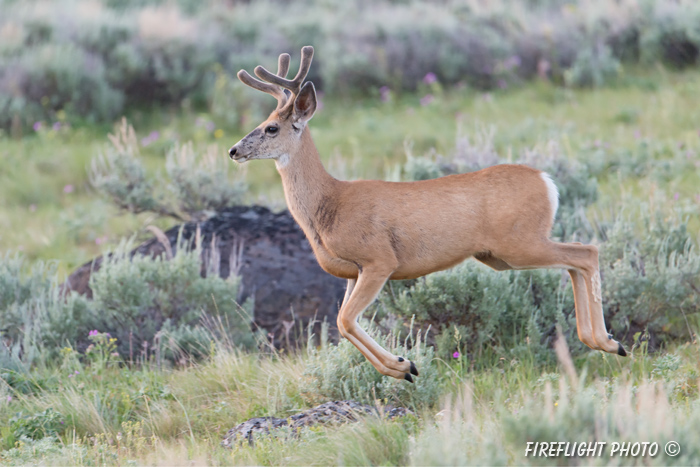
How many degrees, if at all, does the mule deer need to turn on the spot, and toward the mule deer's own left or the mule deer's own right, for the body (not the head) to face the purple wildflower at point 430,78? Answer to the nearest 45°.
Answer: approximately 90° to the mule deer's own right

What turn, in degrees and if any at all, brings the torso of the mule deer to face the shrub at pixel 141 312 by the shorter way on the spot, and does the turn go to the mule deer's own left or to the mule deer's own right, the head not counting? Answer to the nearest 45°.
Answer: approximately 45° to the mule deer's own right

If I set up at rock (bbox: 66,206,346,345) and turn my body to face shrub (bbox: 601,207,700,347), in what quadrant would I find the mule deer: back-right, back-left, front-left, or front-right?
front-right

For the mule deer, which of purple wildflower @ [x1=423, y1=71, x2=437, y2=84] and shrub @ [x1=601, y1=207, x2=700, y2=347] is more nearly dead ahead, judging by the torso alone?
the purple wildflower

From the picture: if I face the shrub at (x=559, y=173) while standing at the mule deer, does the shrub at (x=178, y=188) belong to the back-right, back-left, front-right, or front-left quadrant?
front-left

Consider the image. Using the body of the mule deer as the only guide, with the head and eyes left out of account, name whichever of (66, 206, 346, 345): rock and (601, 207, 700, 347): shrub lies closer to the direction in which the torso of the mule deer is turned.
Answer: the rock

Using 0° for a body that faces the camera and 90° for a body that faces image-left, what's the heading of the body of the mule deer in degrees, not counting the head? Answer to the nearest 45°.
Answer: approximately 90°

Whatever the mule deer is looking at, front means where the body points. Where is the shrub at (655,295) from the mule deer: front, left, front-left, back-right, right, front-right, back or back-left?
back-right

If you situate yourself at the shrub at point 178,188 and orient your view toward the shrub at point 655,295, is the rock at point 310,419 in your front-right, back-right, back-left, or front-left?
front-right

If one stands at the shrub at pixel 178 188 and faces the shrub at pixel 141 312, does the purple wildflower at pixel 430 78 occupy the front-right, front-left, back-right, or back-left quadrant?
back-left

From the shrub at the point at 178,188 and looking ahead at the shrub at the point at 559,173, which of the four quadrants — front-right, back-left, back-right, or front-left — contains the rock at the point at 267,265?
front-right
